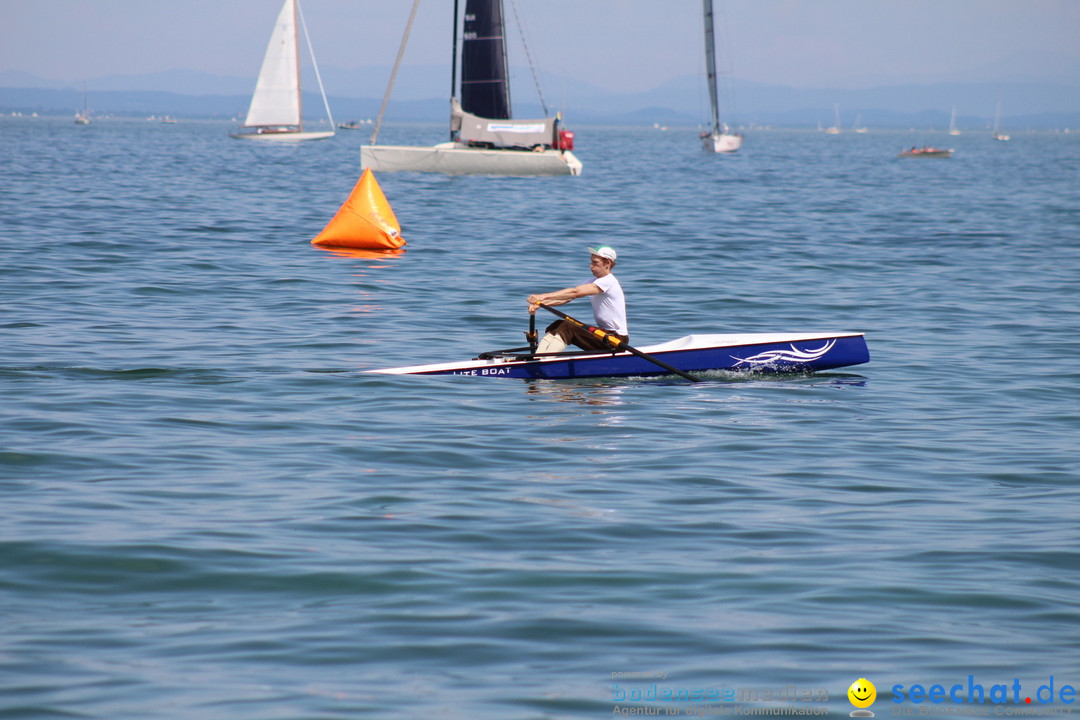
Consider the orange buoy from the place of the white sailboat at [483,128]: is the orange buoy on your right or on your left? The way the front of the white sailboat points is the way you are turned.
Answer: on your left

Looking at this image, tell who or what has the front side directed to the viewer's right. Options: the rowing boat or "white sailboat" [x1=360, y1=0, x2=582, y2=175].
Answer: the rowing boat

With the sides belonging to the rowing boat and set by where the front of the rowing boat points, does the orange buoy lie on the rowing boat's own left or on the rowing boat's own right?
on the rowing boat's own left

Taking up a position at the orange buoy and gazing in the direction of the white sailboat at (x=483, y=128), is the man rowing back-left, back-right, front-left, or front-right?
back-right

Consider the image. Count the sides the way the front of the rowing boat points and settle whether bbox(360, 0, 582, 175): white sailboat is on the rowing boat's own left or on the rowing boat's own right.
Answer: on the rowing boat's own left

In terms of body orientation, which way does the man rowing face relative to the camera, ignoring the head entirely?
to the viewer's left

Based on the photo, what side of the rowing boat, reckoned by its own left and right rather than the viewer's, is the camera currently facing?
right

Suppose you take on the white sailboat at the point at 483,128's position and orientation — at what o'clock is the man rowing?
The man rowing is roughly at 9 o'clock from the white sailboat.

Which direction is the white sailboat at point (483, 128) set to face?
to the viewer's left
